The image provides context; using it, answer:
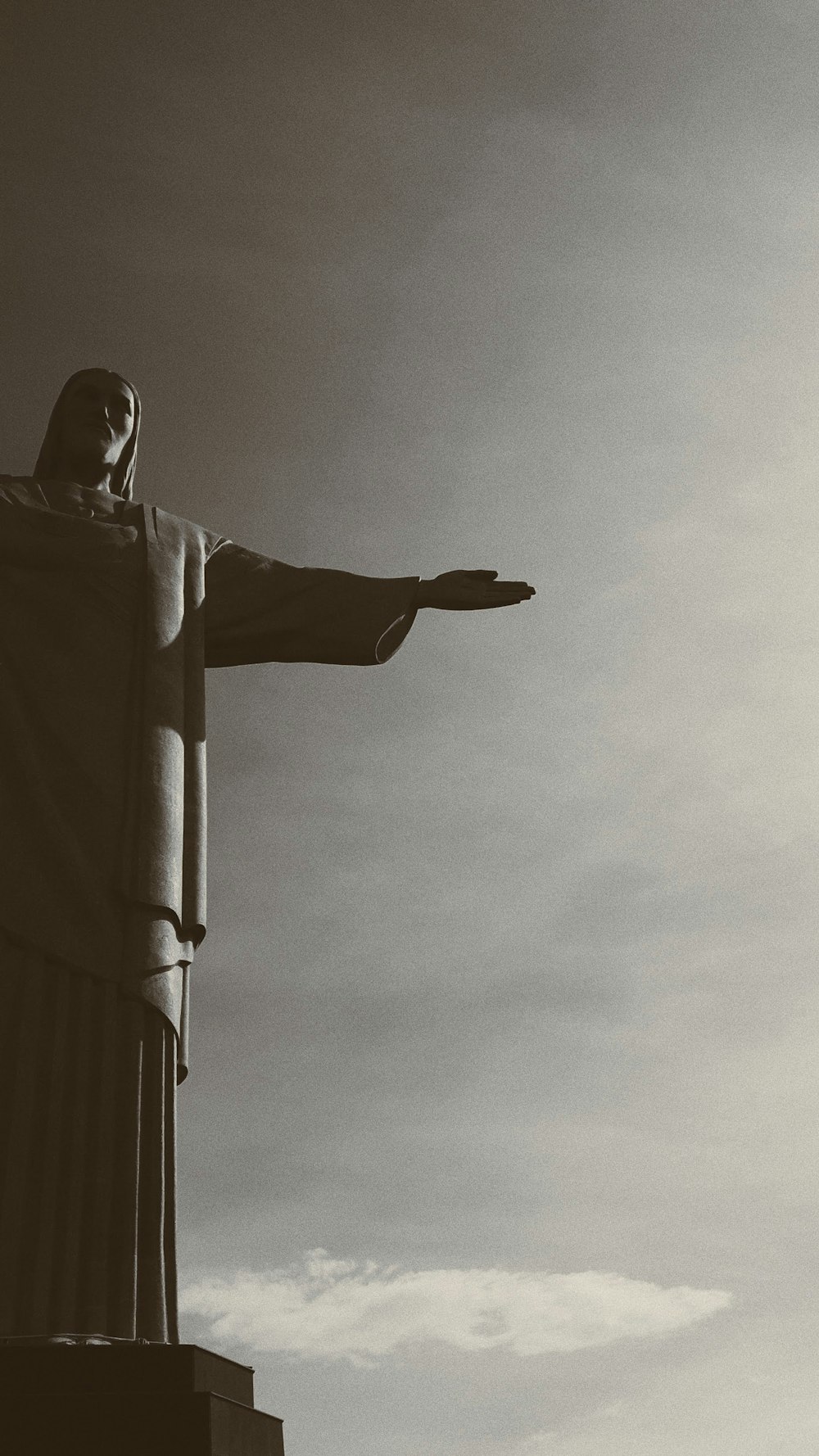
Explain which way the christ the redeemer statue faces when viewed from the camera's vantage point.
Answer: facing the viewer
